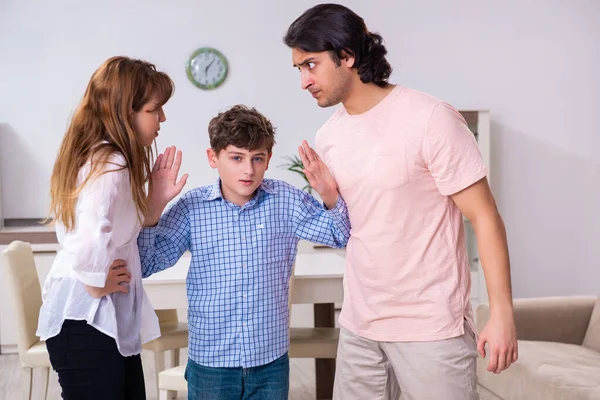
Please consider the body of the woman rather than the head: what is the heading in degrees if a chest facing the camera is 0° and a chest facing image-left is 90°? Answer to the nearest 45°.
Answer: approximately 270°

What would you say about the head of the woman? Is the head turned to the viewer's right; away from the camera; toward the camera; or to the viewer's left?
to the viewer's right

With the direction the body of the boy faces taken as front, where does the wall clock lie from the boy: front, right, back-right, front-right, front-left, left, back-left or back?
back

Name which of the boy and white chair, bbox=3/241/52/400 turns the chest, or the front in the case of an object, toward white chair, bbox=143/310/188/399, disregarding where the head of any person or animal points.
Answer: white chair, bbox=3/241/52/400

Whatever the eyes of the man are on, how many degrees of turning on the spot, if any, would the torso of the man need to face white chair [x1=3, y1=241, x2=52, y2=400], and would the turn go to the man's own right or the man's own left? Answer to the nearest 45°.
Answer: approximately 90° to the man's own right

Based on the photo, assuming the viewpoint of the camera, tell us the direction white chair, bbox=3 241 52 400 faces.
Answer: facing to the right of the viewer

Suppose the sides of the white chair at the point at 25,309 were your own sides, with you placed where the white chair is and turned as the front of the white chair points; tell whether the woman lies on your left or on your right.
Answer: on your right

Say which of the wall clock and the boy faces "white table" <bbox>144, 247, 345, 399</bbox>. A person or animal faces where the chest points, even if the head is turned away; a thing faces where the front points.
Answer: the wall clock

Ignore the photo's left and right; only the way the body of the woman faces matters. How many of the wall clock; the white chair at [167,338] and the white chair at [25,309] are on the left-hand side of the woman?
3

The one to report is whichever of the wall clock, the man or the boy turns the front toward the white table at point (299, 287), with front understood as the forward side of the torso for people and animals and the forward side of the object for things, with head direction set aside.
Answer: the wall clock

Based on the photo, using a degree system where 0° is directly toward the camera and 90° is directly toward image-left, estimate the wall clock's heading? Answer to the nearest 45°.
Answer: approximately 0°
